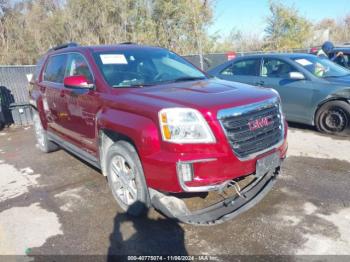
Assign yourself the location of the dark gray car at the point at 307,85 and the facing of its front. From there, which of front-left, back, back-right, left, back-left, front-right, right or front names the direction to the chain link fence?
back-right

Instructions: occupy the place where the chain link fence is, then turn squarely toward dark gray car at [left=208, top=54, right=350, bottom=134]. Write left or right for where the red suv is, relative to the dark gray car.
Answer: right

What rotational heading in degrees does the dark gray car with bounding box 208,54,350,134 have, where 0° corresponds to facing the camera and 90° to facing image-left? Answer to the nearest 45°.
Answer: approximately 315°

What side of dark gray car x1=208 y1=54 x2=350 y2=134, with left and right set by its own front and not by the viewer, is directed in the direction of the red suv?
right

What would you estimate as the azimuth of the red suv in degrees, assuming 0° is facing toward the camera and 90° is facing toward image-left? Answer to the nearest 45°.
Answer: approximately 315°

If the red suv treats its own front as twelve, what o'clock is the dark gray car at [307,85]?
The dark gray car is roughly at 9 o'clock from the red suv.

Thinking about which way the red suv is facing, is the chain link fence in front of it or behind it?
behind
